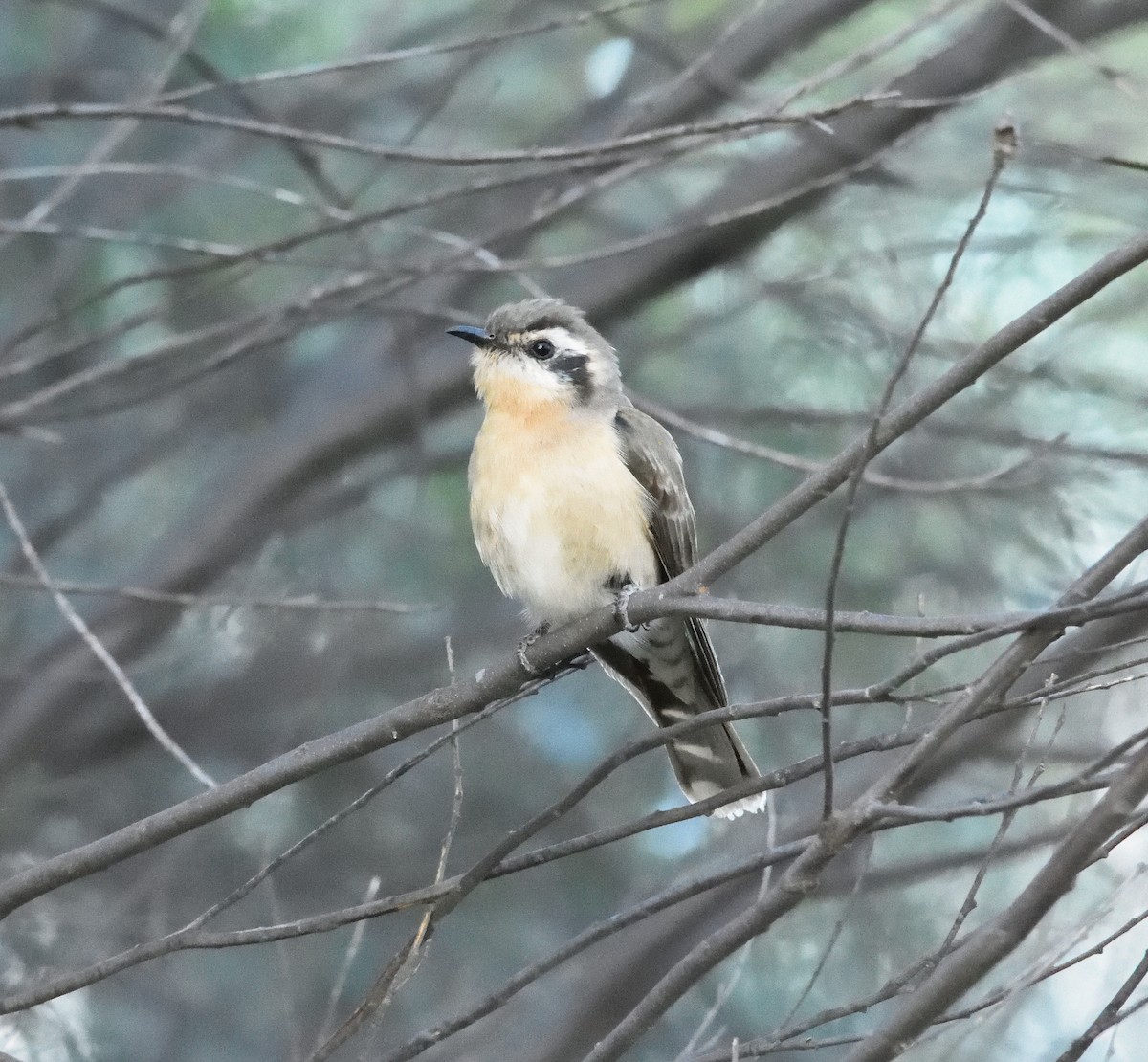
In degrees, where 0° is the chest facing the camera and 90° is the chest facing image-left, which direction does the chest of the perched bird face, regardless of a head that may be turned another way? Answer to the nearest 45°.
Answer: approximately 45°
